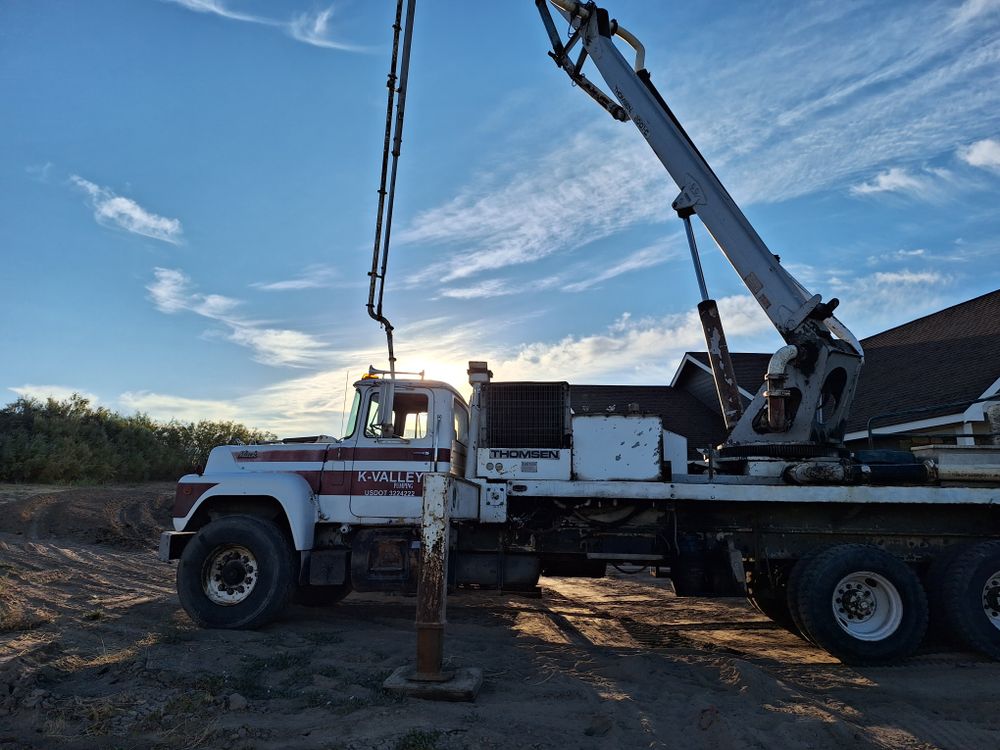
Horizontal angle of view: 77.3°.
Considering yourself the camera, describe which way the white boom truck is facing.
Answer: facing to the left of the viewer

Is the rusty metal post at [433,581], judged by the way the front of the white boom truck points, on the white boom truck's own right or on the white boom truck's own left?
on the white boom truck's own left
